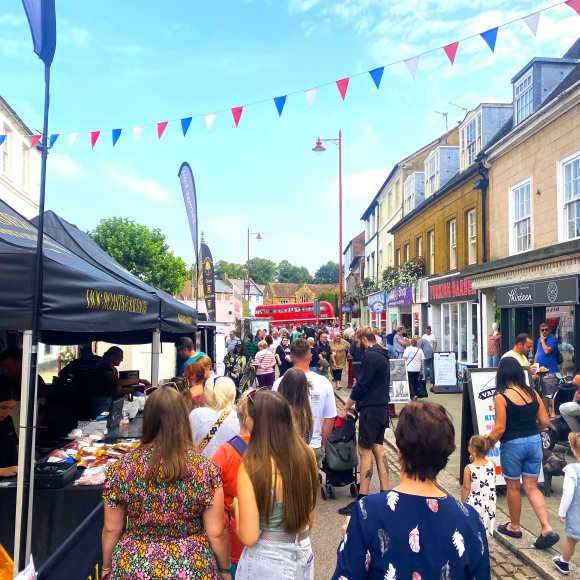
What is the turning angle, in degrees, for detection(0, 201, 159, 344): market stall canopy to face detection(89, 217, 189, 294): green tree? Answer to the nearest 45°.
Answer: approximately 135° to its left

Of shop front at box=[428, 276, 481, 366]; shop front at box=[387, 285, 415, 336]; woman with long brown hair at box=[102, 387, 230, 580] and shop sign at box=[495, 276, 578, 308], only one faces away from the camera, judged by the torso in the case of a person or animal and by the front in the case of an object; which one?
the woman with long brown hair

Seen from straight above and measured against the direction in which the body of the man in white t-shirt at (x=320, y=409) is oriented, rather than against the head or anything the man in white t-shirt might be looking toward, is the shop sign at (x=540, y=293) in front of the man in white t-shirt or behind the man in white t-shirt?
in front

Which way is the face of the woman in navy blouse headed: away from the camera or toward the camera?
away from the camera

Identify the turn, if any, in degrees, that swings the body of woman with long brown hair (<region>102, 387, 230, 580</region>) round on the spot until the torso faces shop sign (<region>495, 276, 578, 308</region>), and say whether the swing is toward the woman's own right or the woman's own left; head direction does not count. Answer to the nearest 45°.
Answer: approximately 45° to the woman's own right

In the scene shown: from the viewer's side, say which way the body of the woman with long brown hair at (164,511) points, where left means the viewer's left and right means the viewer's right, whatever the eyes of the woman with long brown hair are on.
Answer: facing away from the viewer

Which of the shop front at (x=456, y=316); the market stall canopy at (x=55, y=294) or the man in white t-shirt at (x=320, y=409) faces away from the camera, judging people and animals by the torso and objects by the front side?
the man in white t-shirt

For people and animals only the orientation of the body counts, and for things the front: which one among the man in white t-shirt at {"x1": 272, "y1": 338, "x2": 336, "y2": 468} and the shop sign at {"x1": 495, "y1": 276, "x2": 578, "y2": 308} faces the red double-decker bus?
the man in white t-shirt

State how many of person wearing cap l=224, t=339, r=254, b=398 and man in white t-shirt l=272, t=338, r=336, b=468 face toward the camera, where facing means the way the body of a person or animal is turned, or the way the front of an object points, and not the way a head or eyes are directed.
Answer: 1

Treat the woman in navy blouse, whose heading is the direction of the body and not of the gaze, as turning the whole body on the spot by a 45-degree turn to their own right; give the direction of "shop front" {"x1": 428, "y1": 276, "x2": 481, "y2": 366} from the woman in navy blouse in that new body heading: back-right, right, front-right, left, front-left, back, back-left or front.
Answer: front-left

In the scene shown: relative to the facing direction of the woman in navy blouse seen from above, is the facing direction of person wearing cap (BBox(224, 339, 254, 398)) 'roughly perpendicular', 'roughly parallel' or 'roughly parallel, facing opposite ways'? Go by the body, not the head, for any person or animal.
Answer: roughly parallel, facing opposite ways

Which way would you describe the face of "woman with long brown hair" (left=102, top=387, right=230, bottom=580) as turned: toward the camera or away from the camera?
away from the camera

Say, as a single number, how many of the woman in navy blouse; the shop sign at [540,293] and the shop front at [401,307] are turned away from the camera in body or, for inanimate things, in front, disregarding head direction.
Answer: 1

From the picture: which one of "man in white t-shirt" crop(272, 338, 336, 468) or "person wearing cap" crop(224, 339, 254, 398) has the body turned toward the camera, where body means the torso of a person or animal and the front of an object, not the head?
the person wearing cap

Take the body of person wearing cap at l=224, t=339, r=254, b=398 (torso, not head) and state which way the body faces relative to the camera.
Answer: toward the camera

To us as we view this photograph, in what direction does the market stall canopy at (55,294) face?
facing the viewer and to the right of the viewer

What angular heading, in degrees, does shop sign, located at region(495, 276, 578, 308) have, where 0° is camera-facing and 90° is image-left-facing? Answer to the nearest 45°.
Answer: approximately 45°

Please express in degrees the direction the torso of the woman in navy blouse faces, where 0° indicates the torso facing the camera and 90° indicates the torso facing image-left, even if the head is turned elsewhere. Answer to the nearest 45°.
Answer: approximately 180°

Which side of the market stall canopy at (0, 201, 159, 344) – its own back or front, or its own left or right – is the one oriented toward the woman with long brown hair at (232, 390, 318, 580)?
front
